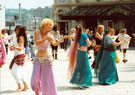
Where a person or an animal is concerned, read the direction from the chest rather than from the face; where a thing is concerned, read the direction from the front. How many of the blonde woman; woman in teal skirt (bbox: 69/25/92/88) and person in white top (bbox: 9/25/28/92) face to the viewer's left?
1

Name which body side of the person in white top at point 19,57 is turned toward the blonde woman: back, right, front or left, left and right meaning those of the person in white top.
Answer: left

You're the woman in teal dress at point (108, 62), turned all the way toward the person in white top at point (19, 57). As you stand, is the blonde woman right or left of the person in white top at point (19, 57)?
left

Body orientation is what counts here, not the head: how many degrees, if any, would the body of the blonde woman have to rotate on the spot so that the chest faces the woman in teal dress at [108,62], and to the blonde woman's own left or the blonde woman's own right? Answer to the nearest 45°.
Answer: approximately 90° to the blonde woman's own left

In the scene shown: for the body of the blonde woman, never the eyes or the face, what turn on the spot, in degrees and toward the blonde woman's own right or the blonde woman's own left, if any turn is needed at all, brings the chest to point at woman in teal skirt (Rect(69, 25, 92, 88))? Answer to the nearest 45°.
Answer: approximately 90° to the blonde woman's own left

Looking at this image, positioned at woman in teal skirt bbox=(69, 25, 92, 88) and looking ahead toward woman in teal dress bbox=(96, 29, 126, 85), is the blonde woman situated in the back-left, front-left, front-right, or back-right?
back-right
